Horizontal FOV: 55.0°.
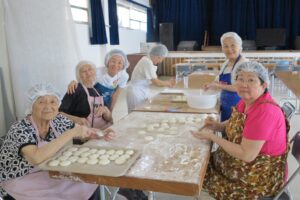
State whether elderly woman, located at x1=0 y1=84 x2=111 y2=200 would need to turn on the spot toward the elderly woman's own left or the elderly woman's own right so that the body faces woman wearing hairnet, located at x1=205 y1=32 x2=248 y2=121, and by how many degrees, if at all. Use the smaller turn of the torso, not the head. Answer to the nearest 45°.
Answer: approximately 45° to the elderly woman's own left

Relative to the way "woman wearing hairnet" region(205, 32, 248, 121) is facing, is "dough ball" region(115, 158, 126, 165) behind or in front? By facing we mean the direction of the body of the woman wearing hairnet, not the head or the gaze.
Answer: in front

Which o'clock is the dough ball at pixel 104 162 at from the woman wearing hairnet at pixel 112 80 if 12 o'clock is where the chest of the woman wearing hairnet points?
The dough ball is roughly at 12 o'clock from the woman wearing hairnet.

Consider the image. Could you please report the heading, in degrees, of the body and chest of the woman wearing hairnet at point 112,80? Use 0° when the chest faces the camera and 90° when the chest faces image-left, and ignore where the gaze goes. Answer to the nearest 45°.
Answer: approximately 0°

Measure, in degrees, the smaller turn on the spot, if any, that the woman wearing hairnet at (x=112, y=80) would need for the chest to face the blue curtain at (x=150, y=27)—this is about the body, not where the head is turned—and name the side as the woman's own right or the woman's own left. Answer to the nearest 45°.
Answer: approximately 180°

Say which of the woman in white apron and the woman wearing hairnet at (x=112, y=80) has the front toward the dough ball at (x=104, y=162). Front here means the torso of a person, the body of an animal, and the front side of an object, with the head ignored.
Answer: the woman wearing hairnet

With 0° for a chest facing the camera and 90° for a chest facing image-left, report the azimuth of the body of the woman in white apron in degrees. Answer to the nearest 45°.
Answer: approximately 270°

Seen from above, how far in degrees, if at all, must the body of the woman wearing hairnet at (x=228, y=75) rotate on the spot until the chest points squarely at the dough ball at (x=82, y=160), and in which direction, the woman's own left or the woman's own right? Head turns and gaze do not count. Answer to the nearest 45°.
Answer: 0° — they already face it

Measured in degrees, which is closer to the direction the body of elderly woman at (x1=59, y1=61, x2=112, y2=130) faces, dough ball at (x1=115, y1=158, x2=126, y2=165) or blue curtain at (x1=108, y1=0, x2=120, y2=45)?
the dough ball

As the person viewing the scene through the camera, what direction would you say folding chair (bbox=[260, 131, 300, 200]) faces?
facing to the left of the viewer

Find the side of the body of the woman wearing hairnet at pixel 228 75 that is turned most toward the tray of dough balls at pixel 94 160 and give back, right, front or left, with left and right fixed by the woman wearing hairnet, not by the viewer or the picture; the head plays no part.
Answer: front

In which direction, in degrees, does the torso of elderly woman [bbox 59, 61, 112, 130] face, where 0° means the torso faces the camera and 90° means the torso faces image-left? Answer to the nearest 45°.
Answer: approximately 315°

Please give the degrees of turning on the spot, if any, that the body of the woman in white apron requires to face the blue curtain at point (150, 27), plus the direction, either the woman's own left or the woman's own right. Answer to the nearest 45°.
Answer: approximately 90° to the woman's own left

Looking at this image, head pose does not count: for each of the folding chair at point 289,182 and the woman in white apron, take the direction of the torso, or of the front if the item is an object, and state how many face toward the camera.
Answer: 0

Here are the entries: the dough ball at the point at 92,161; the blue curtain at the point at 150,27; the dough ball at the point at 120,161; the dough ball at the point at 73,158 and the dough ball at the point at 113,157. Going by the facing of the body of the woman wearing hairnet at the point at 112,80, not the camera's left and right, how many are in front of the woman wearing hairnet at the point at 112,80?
4
